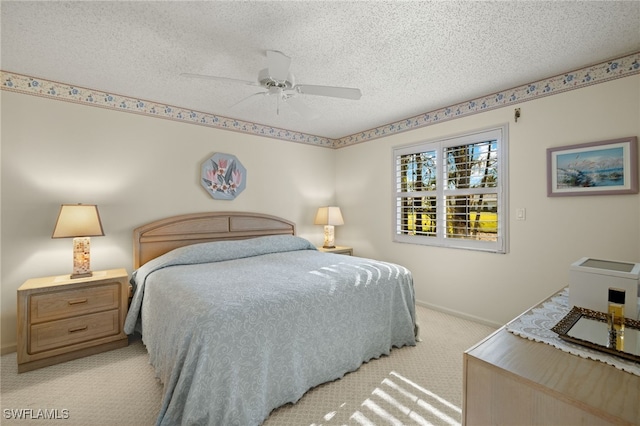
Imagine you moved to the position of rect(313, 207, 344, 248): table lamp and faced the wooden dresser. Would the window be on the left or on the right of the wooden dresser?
left

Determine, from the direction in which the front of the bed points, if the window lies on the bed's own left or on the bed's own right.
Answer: on the bed's own left

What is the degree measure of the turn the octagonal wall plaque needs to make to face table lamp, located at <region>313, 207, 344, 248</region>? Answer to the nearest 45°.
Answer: approximately 90° to its left

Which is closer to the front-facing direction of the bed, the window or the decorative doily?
the decorative doily

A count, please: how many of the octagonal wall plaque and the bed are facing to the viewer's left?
0

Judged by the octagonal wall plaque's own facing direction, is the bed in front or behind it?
in front

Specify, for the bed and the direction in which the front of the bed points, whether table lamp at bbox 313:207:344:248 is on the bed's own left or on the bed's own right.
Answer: on the bed's own left

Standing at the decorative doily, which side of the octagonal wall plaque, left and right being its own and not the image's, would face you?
front

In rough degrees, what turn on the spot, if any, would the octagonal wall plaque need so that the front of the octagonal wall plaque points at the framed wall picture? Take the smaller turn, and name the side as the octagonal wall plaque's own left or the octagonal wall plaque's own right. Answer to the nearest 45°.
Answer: approximately 45° to the octagonal wall plaque's own left

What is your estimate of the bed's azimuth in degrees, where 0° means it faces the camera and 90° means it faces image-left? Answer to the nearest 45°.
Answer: approximately 315°

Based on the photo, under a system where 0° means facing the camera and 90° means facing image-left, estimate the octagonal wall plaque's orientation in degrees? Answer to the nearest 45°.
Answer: approximately 0°

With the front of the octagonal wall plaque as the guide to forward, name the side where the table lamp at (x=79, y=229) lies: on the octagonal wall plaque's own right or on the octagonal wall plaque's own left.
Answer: on the octagonal wall plaque's own right

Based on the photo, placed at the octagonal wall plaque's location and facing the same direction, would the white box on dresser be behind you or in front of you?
in front

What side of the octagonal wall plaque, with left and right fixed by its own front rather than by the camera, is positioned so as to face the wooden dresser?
front

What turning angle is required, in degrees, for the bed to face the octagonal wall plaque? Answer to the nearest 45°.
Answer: approximately 135° to its left

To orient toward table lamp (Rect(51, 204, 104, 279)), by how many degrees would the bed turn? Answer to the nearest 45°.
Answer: approximately 180°

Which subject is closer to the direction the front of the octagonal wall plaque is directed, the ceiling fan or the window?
the ceiling fan
